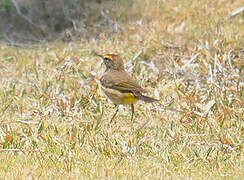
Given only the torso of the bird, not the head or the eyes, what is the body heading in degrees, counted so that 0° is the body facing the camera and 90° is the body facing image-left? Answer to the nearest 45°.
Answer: approximately 90°
